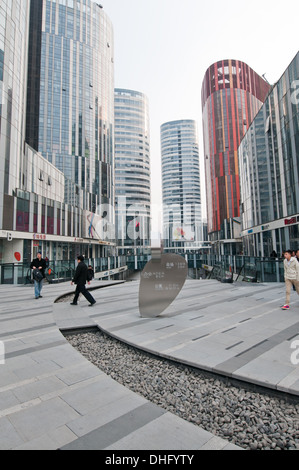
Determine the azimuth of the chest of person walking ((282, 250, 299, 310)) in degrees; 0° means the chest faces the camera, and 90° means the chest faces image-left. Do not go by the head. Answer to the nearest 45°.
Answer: approximately 45°

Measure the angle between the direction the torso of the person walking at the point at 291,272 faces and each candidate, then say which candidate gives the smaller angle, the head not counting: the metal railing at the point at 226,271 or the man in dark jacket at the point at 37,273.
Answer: the man in dark jacket

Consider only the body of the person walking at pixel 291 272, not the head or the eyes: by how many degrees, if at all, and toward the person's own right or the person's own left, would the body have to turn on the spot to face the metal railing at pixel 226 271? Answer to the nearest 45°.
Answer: approximately 90° to the person's own right

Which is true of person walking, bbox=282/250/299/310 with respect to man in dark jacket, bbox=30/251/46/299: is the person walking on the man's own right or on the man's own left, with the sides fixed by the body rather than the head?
on the man's own left

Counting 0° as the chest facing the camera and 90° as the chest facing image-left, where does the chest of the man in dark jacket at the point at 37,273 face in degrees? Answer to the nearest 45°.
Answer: approximately 0°

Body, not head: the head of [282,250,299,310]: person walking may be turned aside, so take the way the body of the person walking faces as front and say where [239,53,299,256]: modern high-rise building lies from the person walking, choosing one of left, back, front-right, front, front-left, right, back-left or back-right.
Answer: back-right

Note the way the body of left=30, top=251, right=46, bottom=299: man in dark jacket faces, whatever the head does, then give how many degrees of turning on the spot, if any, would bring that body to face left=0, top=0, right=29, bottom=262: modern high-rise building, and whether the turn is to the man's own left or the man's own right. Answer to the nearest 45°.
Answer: approximately 180°

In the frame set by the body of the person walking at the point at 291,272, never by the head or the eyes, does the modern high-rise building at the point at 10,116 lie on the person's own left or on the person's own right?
on the person's own right

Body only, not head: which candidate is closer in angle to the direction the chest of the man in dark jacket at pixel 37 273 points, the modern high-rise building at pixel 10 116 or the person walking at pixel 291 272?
the person walking
